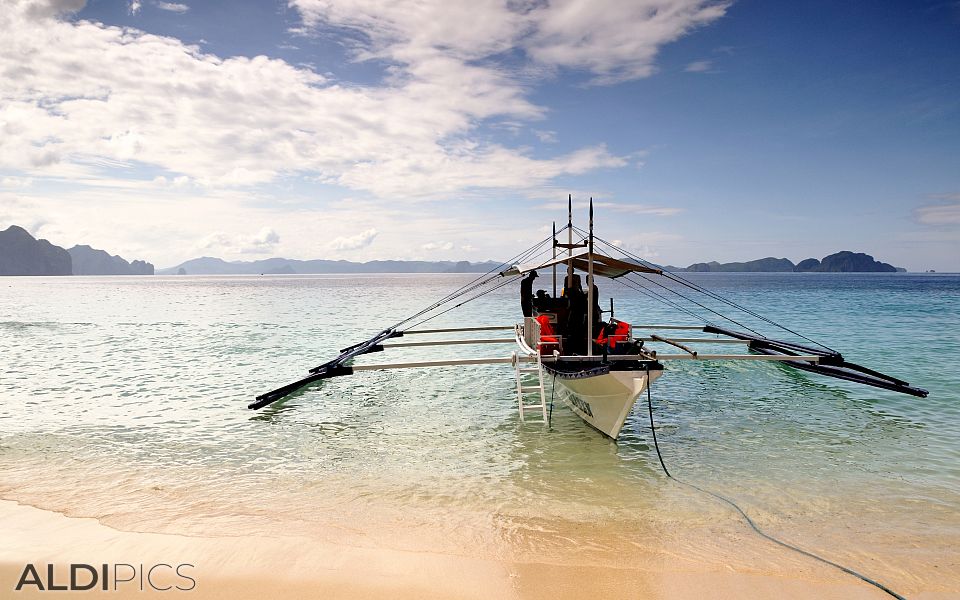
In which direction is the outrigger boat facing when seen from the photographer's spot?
facing the viewer

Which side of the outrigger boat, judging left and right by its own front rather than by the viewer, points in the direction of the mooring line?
front
